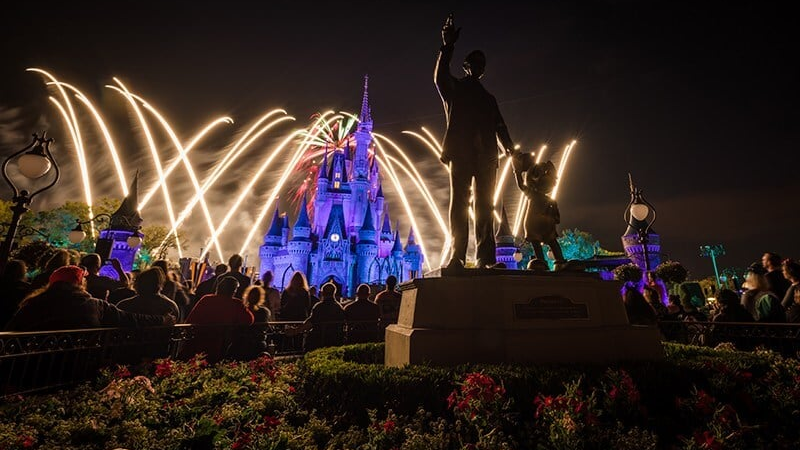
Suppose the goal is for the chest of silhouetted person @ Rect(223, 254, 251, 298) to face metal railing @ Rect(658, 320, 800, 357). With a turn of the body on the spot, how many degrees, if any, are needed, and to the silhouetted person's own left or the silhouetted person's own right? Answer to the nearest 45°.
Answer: approximately 135° to the silhouetted person's own right

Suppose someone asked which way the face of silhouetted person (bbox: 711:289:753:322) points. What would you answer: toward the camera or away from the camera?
away from the camera

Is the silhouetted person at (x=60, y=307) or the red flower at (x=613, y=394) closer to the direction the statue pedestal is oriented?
the red flower

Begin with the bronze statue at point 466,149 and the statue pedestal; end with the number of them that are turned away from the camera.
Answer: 0

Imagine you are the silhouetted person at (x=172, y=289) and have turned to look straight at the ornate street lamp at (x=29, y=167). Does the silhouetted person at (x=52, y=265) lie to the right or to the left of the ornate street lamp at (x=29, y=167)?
left

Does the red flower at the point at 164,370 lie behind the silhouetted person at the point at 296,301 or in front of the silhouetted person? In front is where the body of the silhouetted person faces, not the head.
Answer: behind

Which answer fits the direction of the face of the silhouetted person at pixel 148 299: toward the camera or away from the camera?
away from the camera

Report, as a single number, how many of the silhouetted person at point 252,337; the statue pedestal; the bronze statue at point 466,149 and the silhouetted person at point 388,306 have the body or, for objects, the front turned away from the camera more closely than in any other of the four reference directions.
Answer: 2

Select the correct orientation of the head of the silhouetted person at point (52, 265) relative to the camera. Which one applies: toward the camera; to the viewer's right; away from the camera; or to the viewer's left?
away from the camera

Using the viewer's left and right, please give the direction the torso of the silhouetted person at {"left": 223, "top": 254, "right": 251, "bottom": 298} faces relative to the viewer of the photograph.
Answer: facing away from the viewer

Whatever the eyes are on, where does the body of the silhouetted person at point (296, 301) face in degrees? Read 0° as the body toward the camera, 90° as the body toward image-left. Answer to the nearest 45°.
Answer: approximately 180°

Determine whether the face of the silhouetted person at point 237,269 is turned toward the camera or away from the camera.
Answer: away from the camera

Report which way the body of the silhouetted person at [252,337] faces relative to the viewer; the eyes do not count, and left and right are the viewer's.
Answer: facing away from the viewer

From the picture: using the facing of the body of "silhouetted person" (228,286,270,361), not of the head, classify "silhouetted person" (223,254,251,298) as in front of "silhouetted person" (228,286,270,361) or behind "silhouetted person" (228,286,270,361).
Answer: in front

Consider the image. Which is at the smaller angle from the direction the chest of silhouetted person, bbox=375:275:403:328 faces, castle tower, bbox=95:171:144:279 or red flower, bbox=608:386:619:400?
the castle tower

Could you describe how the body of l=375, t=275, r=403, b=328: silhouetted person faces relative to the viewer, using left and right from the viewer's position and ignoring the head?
facing away from the viewer
